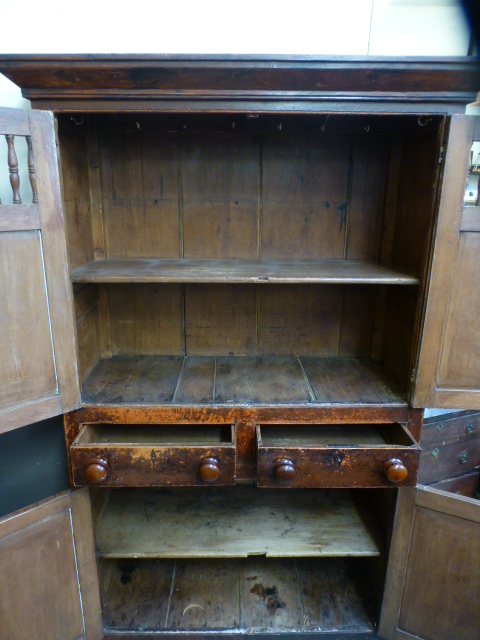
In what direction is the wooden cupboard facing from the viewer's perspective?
toward the camera
